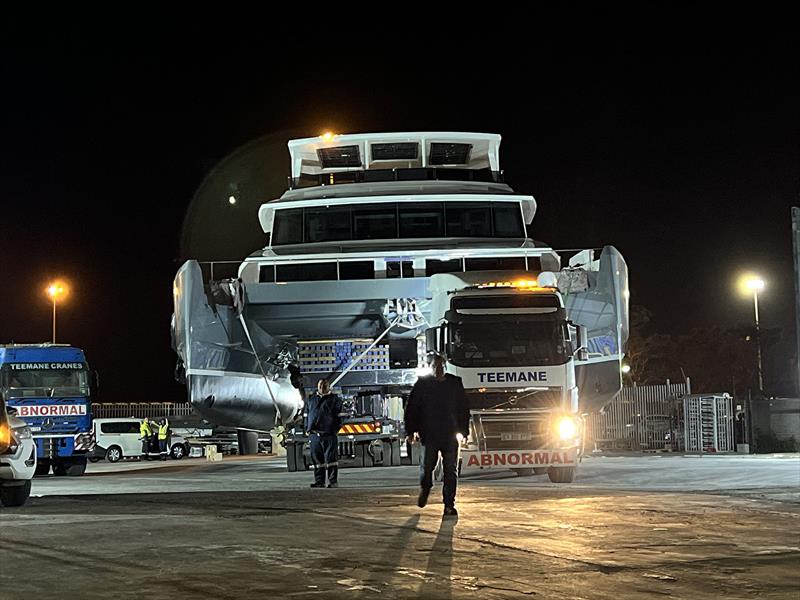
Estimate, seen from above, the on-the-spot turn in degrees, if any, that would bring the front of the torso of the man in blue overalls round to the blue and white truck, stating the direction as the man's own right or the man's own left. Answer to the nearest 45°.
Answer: approximately 135° to the man's own right

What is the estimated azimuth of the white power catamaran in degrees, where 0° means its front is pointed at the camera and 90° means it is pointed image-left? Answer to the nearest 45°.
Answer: approximately 0°

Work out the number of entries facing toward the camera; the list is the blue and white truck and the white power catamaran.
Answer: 2

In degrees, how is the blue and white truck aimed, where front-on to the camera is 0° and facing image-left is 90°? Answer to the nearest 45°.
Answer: approximately 0°

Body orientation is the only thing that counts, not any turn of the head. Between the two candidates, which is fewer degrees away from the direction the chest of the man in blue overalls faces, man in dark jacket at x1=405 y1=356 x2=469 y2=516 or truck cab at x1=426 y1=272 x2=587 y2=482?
the man in dark jacket

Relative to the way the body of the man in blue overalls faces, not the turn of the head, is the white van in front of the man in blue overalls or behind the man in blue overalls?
behind

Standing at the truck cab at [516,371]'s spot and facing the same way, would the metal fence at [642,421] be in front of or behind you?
behind

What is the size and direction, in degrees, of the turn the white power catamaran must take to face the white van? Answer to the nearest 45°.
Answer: approximately 135° to its right
